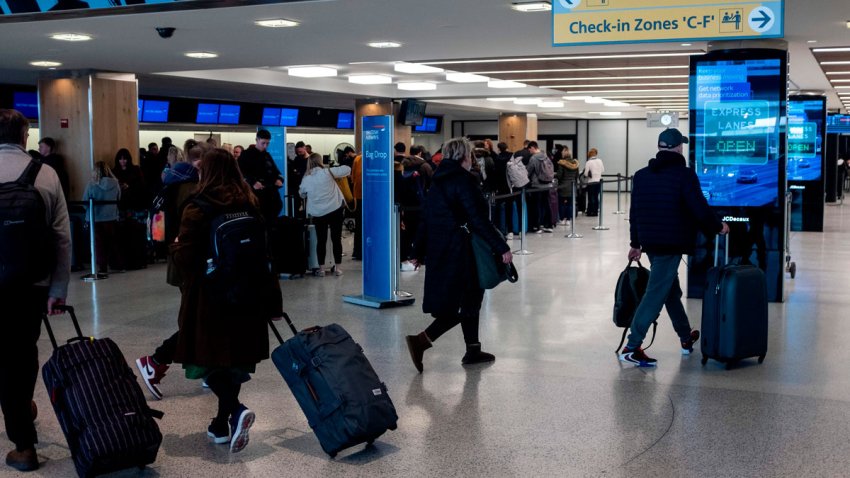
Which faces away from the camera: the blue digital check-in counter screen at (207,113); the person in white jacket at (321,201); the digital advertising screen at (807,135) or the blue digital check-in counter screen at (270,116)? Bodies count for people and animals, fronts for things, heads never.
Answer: the person in white jacket

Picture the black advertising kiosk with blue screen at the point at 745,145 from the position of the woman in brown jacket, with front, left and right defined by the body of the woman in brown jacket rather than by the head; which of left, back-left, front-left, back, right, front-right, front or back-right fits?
right

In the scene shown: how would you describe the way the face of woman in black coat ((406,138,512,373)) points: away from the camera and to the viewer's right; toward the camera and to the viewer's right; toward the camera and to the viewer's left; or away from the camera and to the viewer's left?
away from the camera and to the viewer's right

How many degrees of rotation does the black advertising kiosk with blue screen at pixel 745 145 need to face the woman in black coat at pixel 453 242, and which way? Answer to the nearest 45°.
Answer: approximately 45° to its right

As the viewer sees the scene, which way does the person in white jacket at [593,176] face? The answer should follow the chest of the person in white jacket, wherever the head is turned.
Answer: away from the camera

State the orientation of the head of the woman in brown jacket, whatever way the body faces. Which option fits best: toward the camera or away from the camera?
away from the camera

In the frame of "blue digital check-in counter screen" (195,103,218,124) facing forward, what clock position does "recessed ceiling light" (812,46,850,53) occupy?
The recessed ceiling light is roughly at 11 o'clock from the blue digital check-in counter screen.

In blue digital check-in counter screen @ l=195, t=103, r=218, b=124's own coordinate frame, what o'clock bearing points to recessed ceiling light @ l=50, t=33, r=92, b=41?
The recessed ceiling light is roughly at 12 o'clock from the blue digital check-in counter screen.

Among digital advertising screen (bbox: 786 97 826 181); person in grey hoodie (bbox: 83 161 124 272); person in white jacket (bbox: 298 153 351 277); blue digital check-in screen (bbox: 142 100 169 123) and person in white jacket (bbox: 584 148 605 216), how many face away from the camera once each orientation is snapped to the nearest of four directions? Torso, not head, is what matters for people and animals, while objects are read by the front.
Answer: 3

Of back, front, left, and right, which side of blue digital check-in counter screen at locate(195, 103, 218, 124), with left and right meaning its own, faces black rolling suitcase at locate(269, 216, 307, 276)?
front

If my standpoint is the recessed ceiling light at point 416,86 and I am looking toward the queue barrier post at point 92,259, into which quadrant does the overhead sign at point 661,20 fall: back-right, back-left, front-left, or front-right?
front-left

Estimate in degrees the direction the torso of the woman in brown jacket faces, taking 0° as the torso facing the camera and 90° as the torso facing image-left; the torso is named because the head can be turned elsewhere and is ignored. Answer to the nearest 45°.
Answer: approximately 135°

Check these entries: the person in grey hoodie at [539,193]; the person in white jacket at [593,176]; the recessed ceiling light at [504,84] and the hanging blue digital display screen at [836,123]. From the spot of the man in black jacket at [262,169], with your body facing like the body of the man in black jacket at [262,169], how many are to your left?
4

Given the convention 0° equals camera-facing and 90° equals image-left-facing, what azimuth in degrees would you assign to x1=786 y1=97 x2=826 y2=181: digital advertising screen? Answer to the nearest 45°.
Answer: approximately 0°

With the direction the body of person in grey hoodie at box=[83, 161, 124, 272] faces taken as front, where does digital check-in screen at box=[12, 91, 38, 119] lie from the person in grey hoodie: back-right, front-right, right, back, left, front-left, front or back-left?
front

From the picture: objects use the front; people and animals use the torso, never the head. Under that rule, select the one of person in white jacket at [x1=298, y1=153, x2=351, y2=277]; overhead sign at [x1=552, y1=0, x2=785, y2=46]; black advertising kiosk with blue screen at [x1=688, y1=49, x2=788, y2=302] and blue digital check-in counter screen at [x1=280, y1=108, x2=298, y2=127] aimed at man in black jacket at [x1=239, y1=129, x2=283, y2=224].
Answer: the blue digital check-in counter screen

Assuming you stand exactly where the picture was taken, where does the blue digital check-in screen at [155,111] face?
facing the viewer

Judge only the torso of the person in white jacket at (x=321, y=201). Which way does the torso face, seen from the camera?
away from the camera

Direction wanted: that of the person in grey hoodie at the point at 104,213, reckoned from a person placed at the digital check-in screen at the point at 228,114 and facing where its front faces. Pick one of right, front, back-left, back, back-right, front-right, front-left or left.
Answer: front

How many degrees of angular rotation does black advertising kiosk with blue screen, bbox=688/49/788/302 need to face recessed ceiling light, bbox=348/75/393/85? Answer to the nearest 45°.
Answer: approximately 135° to its right
